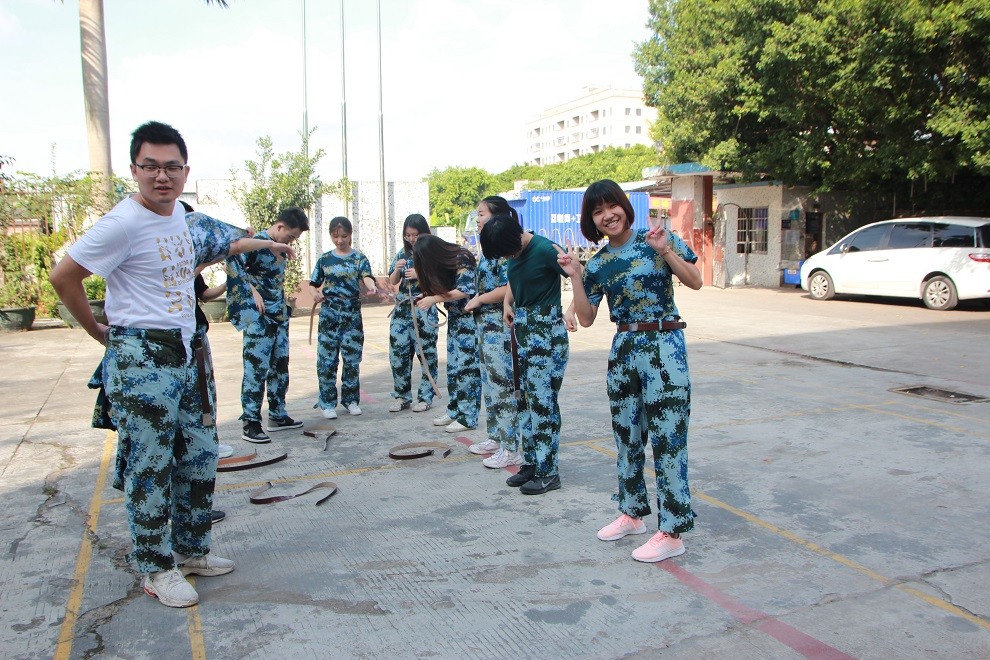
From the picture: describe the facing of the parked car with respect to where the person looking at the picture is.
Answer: facing away from the viewer and to the left of the viewer

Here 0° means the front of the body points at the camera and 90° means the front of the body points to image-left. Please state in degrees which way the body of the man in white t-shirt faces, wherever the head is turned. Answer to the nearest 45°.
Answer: approximately 315°

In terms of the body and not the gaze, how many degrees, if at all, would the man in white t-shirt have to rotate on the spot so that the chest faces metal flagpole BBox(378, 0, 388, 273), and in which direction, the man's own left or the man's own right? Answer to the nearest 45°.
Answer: approximately 135° to the man's own left

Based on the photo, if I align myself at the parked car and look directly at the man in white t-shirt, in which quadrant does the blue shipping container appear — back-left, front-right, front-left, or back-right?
back-right

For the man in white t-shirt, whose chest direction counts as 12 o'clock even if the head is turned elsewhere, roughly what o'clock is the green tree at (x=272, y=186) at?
The green tree is roughly at 8 o'clock from the man in white t-shirt.

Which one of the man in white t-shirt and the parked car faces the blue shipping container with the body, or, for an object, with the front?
the parked car

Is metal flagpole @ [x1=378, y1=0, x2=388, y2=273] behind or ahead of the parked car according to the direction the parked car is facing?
ahead

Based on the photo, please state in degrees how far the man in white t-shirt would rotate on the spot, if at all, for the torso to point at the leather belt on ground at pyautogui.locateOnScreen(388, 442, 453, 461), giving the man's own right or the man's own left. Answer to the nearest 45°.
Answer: approximately 90° to the man's own left

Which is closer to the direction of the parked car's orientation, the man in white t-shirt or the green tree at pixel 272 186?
the green tree

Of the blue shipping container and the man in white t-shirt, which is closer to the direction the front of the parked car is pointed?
the blue shipping container

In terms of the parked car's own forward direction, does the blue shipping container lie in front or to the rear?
in front
